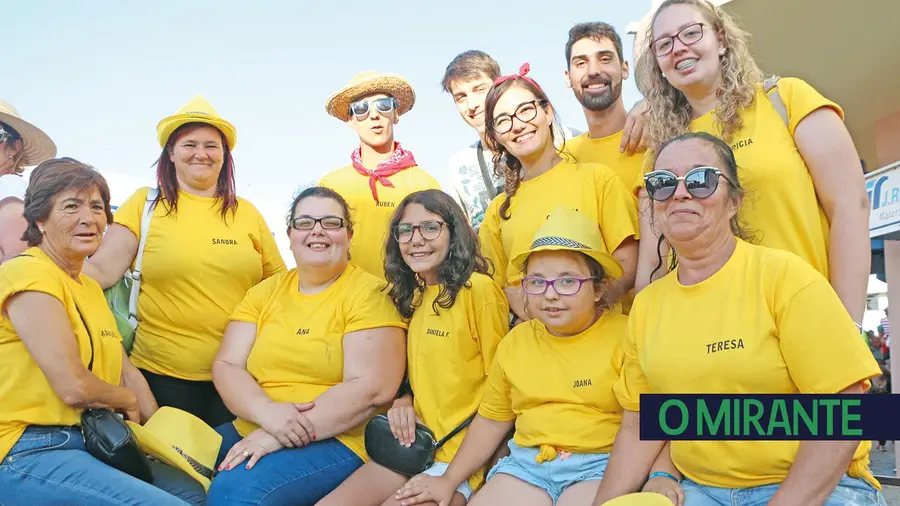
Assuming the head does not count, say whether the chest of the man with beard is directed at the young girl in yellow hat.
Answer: yes

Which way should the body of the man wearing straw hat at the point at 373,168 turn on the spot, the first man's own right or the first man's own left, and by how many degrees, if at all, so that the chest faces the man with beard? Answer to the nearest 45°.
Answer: approximately 45° to the first man's own left

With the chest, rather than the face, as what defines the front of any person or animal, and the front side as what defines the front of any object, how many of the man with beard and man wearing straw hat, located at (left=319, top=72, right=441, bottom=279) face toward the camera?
2

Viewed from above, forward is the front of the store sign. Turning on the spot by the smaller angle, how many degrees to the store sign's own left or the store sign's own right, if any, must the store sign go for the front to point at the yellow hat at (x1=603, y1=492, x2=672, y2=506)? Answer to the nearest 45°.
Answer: approximately 45° to the store sign's own left

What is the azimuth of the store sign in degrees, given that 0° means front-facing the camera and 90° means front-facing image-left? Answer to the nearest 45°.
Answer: approximately 45°

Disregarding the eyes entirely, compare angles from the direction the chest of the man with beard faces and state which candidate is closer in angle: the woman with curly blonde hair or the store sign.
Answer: the woman with curly blonde hair
